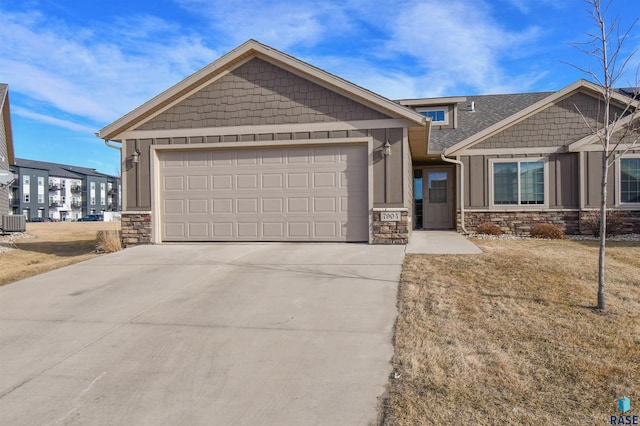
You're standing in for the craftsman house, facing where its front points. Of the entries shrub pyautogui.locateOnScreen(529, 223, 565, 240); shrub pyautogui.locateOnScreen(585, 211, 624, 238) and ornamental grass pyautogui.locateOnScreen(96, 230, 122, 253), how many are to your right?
1

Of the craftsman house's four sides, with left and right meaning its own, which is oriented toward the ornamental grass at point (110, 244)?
right

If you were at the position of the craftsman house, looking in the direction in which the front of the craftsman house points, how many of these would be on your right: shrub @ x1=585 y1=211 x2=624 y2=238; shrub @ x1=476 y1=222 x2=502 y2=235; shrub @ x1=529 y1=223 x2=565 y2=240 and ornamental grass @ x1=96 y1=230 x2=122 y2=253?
1

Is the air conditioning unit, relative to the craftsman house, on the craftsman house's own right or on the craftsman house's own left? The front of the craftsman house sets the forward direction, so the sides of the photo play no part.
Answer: on the craftsman house's own right

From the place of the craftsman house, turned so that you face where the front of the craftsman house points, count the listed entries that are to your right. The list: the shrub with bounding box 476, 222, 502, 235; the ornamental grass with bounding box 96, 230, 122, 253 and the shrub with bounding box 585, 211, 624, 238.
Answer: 1

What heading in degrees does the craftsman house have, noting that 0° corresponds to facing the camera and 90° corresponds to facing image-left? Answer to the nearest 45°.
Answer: approximately 0°

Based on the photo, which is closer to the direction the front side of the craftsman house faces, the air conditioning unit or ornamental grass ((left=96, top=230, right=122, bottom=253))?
the ornamental grass

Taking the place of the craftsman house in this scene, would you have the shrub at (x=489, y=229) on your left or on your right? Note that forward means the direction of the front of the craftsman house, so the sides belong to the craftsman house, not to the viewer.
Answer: on your left

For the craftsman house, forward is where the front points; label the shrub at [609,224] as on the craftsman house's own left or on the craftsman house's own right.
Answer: on the craftsman house's own left
